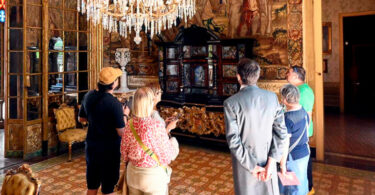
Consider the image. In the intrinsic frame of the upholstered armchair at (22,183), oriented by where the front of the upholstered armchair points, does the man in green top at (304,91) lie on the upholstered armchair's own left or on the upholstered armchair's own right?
on the upholstered armchair's own left

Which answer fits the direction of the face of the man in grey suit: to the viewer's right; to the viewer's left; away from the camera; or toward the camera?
away from the camera

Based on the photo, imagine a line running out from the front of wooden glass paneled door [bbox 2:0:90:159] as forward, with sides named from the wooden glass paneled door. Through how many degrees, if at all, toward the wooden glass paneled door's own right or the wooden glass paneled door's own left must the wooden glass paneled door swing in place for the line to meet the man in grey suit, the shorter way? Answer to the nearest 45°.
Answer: approximately 45° to the wooden glass paneled door's own right

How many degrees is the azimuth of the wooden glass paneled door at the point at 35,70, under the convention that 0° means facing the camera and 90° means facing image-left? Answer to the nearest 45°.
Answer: approximately 315°

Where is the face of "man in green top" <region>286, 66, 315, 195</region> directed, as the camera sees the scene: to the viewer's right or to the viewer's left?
to the viewer's left

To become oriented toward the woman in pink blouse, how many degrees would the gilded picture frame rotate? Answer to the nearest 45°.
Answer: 0° — it already faces them

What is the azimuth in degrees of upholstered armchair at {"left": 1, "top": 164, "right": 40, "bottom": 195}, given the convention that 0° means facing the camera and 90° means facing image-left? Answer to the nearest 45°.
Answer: approximately 315°

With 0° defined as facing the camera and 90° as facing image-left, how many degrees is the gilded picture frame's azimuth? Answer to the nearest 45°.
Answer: approximately 0°

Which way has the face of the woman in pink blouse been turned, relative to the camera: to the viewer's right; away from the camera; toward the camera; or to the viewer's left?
away from the camera
